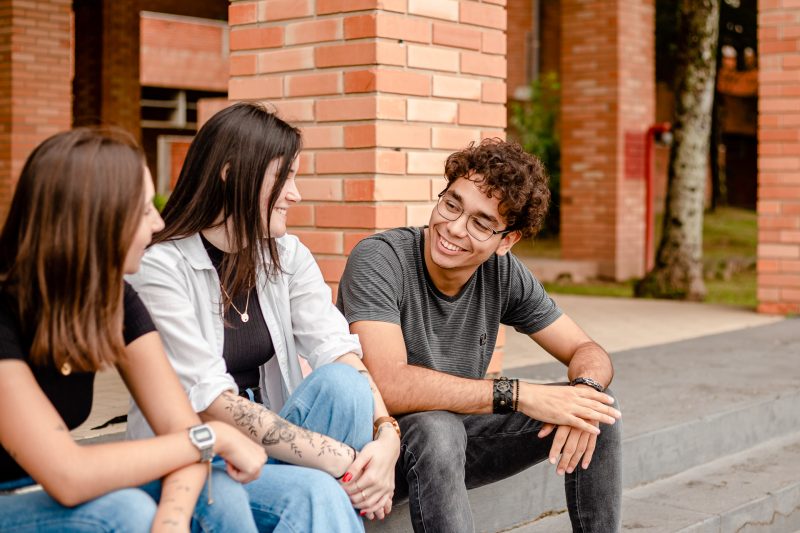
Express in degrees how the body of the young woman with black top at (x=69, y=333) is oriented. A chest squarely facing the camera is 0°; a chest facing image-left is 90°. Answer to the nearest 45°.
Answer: approximately 315°

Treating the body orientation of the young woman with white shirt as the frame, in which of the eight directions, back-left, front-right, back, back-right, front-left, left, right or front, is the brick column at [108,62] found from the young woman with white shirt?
back-left

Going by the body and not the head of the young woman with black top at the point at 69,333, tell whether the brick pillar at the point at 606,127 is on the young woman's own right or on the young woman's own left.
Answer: on the young woman's own left

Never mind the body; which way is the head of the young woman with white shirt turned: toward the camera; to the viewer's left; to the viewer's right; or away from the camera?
to the viewer's right

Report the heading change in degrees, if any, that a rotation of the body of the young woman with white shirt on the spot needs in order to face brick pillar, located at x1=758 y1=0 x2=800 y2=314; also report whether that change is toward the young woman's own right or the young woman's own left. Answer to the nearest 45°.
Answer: approximately 90° to the young woman's own left

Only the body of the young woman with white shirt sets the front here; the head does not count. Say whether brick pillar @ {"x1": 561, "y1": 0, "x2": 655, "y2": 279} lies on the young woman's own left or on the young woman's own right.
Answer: on the young woman's own left
